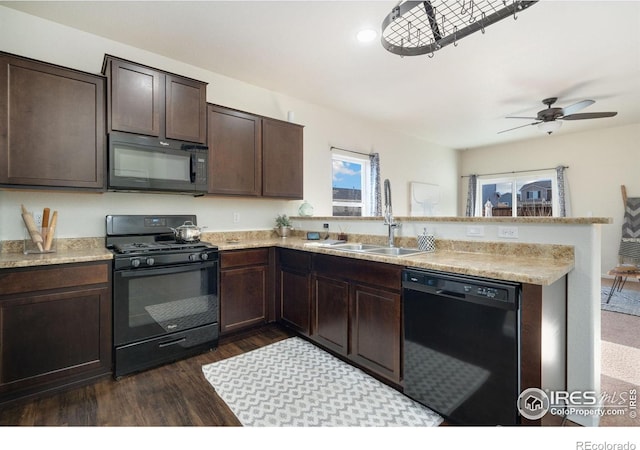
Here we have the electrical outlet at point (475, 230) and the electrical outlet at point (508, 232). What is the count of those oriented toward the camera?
2

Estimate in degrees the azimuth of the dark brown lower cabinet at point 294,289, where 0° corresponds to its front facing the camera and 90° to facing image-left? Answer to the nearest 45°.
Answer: approximately 45°

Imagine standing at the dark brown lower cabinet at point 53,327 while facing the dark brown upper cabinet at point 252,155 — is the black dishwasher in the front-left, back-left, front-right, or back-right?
front-right

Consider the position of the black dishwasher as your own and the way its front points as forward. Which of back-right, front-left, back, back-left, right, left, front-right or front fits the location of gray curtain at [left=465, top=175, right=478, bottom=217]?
back-right

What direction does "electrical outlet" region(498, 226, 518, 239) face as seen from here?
toward the camera

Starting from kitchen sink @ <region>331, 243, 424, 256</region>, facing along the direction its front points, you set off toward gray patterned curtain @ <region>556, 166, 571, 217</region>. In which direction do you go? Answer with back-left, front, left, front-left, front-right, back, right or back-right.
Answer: back

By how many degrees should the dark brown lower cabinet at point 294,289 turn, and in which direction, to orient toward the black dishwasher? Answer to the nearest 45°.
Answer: approximately 90° to its left

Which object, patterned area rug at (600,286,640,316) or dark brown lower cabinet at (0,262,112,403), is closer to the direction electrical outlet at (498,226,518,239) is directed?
the dark brown lower cabinet

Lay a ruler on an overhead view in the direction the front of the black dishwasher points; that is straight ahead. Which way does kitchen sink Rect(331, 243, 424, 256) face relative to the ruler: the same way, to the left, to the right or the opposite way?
the same way

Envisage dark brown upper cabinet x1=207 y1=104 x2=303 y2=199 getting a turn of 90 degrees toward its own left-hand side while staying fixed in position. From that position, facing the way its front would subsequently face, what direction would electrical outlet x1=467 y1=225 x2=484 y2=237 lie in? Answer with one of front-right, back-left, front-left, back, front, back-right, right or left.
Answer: right

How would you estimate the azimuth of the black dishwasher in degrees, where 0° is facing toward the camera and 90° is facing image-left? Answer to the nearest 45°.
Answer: approximately 45°

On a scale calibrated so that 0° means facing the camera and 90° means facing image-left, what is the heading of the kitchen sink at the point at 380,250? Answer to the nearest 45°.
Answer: approximately 45°

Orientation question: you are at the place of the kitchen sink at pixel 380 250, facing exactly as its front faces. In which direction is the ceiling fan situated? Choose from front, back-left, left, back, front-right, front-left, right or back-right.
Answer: back

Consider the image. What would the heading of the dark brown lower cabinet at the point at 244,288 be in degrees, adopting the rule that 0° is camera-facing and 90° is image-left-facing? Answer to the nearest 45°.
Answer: approximately 315°

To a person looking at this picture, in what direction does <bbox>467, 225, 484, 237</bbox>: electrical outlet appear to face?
facing the viewer
